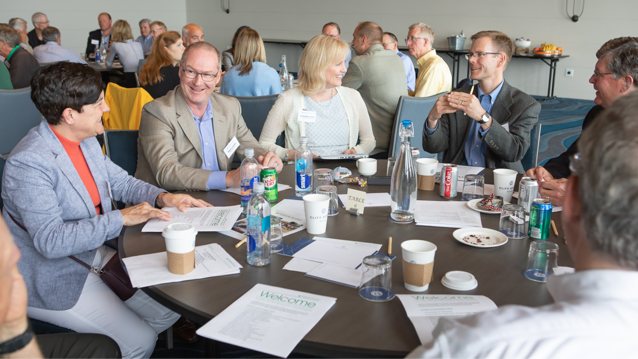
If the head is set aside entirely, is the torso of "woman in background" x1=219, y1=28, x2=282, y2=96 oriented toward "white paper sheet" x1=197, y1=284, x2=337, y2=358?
no

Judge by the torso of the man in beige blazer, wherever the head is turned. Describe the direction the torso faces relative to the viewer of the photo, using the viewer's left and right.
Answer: facing the viewer and to the right of the viewer

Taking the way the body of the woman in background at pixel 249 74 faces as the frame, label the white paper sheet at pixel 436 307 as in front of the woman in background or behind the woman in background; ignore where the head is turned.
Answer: behind

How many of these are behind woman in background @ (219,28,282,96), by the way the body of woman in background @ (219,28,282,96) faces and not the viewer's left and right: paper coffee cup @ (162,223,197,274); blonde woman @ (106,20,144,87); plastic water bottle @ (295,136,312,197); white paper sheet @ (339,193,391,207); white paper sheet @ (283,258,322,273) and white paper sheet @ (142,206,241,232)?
5

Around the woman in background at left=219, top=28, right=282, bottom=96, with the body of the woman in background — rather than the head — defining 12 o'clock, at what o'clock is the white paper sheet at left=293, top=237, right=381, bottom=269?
The white paper sheet is roughly at 6 o'clock from the woman in background.

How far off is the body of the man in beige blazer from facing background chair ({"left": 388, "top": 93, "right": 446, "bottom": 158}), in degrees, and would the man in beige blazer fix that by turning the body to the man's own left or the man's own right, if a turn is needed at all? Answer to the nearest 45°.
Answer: approximately 90° to the man's own left

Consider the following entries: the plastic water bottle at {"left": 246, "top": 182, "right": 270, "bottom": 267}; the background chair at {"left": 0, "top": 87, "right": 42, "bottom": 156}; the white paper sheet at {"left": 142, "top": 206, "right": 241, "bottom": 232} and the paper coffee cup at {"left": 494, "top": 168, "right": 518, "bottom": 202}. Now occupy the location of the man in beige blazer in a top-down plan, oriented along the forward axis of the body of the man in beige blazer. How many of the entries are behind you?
1

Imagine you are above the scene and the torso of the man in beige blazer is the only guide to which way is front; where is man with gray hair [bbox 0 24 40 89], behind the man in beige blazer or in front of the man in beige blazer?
behind

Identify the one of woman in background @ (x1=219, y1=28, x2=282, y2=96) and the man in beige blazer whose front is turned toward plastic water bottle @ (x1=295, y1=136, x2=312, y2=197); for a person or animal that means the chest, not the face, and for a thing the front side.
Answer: the man in beige blazer

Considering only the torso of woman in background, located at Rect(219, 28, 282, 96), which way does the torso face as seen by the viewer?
away from the camera

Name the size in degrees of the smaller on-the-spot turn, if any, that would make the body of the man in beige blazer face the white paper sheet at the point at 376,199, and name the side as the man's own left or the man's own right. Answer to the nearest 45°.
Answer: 0° — they already face it

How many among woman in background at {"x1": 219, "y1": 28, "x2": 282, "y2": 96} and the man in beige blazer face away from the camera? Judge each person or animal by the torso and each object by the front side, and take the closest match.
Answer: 1

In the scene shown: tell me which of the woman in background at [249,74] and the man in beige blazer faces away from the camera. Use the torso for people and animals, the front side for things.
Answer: the woman in background

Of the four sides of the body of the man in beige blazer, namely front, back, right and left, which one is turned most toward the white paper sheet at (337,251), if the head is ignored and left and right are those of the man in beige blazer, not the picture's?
front

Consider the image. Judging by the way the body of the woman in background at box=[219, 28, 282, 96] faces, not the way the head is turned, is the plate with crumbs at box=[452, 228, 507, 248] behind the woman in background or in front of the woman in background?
behind

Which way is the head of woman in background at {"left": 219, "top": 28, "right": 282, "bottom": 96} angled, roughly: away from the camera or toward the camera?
away from the camera

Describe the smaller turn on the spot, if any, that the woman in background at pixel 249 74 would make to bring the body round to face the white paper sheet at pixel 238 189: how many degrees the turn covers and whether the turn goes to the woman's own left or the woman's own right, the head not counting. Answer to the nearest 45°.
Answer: approximately 180°

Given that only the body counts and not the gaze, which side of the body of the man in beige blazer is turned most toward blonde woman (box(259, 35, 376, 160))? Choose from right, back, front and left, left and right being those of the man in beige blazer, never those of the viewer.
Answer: left

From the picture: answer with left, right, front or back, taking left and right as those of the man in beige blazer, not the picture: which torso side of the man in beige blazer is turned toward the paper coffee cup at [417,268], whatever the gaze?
front

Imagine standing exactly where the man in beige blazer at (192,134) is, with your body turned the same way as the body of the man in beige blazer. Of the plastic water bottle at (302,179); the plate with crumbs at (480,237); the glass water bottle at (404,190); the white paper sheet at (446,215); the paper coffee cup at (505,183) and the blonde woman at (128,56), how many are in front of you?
5

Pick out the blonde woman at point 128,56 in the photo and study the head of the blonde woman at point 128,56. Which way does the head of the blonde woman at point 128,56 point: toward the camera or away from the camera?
away from the camera

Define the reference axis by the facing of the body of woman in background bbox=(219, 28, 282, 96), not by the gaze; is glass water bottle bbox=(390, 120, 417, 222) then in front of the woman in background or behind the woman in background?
behind
